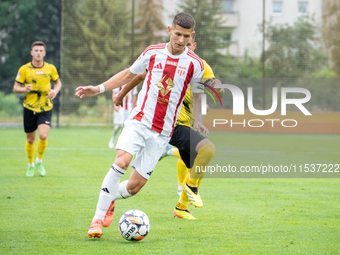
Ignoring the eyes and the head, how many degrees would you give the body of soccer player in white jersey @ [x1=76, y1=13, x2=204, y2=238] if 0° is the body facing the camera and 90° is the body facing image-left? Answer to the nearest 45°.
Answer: approximately 0°

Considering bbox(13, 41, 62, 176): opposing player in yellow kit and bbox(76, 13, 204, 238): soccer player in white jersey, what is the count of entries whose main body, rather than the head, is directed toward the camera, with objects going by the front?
2

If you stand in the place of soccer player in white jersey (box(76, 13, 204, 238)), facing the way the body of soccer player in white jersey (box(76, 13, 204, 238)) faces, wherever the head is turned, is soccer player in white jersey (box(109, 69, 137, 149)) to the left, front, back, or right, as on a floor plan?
back

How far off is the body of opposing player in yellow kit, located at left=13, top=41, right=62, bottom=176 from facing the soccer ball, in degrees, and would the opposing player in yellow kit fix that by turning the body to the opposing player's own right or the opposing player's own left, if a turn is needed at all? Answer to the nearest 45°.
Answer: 0° — they already face it
